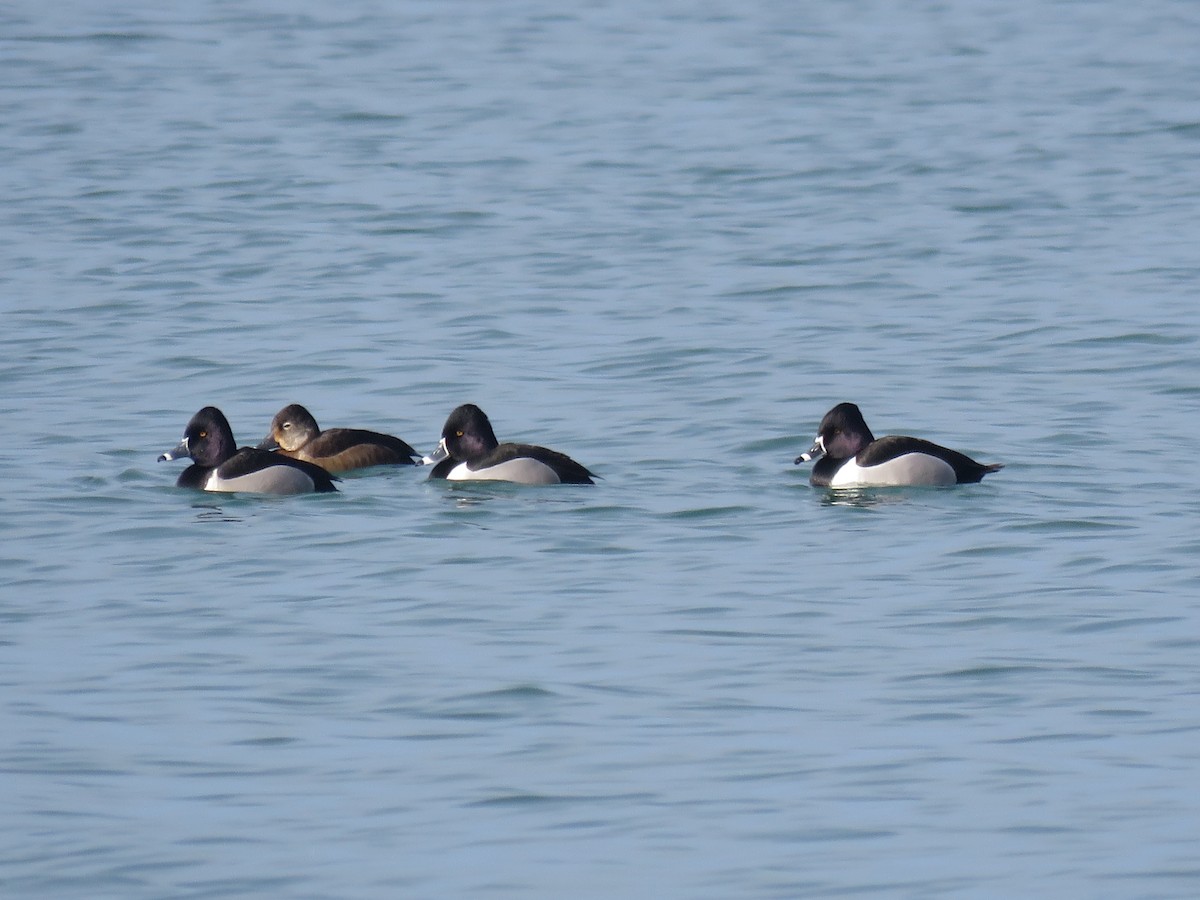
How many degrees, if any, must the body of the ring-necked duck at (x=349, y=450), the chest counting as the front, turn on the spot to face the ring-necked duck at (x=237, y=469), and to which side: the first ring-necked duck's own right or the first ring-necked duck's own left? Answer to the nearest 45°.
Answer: approximately 45° to the first ring-necked duck's own left

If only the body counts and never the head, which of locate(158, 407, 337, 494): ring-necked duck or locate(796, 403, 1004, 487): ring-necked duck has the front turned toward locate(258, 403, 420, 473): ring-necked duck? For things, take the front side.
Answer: locate(796, 403, 1004, 487): ring-necked duck

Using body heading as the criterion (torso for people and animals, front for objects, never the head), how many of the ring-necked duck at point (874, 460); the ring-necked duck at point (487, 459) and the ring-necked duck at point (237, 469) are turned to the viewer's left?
3

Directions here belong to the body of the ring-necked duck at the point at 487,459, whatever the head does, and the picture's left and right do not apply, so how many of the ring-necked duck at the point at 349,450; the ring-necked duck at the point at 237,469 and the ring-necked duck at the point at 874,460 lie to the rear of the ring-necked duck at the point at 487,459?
1

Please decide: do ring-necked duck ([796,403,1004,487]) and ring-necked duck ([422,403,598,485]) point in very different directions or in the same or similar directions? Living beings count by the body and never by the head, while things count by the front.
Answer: same or similar directions

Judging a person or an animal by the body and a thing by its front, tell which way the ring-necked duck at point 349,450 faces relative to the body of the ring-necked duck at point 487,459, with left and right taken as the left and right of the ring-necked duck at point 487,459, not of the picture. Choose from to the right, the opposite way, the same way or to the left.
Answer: the same way

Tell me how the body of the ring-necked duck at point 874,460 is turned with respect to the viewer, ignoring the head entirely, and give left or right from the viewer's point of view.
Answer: facing to the left of the viewer

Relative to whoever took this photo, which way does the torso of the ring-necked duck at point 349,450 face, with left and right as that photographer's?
facing to the left of the viewer

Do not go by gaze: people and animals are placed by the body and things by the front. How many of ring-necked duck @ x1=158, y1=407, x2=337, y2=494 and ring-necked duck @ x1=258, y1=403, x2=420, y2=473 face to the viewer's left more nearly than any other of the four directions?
2

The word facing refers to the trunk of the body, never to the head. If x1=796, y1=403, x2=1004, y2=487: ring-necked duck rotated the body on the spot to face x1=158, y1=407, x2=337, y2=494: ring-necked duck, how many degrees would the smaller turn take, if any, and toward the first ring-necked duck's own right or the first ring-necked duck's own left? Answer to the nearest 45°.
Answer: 0° — it already faces it

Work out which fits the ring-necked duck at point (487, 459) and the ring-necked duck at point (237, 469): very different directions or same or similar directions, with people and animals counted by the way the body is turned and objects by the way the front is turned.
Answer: same or similar directions

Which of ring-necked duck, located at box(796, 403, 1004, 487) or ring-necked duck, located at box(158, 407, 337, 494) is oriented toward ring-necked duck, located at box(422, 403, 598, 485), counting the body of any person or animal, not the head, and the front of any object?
ring-necked duck, located at box(796, 403, 1004, 487)

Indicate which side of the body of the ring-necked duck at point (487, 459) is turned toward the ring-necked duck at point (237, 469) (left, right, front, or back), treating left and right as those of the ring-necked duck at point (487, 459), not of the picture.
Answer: front

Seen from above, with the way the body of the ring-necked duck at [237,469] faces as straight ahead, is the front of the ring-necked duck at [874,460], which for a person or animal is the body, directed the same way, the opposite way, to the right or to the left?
the same way

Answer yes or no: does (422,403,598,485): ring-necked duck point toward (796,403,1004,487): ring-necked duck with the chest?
no

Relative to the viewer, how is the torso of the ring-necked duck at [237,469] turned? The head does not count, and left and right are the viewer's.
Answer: facing to the left of the viewer

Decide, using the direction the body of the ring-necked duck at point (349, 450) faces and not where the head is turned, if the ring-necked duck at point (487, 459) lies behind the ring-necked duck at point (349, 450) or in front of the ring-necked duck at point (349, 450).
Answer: behind

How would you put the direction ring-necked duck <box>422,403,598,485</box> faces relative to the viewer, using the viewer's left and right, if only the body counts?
facing to the left of the viewer

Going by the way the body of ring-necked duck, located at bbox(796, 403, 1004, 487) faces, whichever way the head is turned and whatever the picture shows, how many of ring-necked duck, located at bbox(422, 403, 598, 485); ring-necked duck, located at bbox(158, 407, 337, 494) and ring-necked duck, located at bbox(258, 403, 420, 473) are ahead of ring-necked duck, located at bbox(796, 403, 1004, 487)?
3

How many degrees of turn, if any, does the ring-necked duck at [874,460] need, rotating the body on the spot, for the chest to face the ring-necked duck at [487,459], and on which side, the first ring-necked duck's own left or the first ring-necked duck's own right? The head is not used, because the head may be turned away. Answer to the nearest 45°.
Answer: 0° — it already faces it
